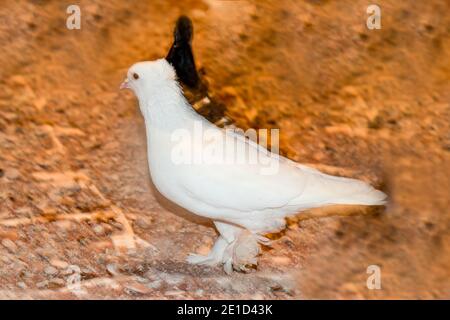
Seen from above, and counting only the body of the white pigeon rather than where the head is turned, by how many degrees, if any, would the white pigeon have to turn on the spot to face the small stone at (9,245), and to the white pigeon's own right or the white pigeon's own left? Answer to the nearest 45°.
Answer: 0° — it already faces it

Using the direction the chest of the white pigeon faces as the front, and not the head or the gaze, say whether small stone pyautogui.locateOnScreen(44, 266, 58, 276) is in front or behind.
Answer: in front

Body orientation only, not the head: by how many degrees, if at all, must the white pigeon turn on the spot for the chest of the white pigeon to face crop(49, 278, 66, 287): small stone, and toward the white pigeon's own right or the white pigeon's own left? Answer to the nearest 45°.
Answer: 0° — it already faces it

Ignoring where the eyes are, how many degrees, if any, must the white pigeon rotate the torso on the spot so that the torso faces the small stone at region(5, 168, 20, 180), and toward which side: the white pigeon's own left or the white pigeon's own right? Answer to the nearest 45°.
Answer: approximately 45° to the white pigeon's own right

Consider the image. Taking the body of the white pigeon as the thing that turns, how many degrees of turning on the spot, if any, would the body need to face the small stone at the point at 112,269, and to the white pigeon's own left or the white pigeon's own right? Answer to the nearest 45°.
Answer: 0° — it already faces it

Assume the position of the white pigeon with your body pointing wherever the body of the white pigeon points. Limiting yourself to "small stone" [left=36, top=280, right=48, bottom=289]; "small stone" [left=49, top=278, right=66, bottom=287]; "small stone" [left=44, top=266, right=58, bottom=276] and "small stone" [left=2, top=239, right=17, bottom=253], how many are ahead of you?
4

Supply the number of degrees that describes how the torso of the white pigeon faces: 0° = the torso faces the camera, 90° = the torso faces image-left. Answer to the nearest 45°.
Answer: approximately 90°

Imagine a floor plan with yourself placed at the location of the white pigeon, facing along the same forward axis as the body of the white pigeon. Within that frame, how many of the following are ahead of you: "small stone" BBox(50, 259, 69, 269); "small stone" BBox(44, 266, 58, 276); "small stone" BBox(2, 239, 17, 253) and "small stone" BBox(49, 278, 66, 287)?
4
